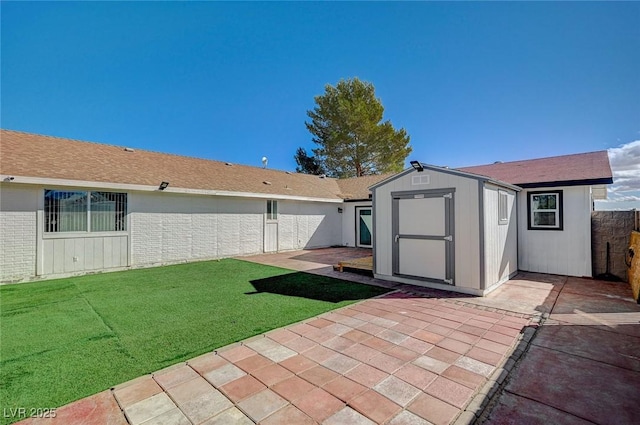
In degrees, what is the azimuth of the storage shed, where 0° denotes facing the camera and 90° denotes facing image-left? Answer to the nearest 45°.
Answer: approximately 45°
